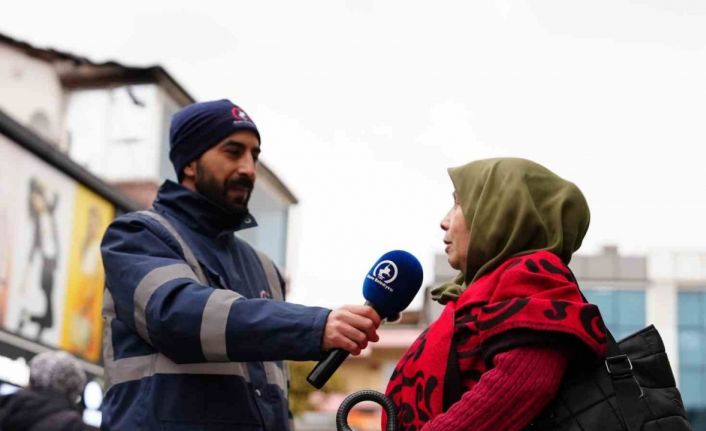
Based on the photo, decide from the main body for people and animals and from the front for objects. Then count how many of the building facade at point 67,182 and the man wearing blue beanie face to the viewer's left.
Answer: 0

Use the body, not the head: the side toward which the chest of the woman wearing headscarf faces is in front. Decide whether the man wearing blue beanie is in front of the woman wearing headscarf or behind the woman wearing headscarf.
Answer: in front

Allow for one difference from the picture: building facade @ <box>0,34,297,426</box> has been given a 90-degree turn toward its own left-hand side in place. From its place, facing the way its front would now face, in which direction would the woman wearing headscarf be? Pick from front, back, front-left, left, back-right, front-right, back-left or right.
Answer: back-right

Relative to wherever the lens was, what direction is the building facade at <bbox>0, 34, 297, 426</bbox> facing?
facing the viewer and to the right of the viewer

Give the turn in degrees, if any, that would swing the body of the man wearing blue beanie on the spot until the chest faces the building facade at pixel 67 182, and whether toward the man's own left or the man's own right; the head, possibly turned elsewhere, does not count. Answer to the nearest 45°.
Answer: approximately 135° to the man's own left

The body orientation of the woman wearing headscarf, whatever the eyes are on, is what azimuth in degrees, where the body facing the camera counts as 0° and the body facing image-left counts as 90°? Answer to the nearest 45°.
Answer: approximately 90°

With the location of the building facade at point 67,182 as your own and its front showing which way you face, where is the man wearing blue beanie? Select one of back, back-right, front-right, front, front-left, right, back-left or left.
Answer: front-right

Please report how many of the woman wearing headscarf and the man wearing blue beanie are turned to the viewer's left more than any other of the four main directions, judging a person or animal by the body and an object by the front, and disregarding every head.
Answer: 1

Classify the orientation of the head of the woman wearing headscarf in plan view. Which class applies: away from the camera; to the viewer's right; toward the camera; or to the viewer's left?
to the viewer's left
